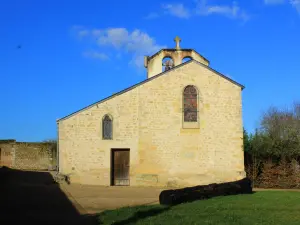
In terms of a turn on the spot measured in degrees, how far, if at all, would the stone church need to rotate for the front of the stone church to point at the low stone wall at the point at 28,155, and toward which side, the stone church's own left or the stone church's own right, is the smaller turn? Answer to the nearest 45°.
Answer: approximately 135° to the stone church's own right

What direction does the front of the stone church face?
toward the camera
